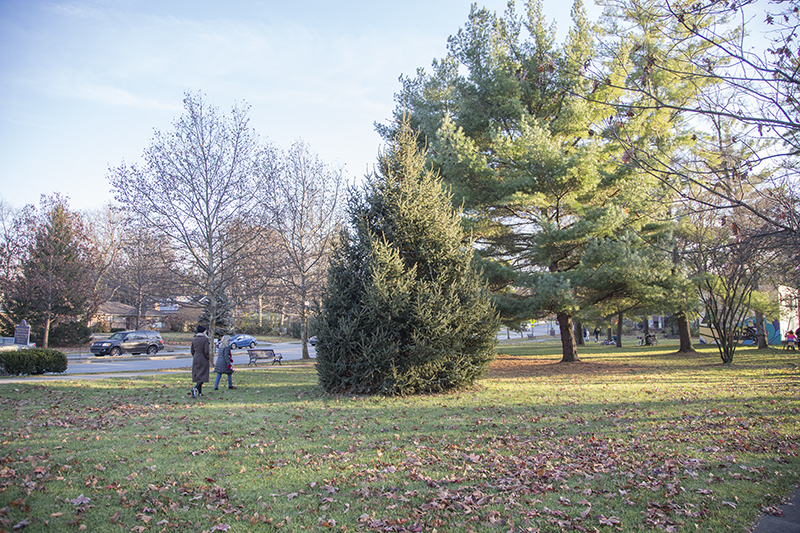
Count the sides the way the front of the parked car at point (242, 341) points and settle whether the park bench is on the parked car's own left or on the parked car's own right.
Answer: on the parked car's own left

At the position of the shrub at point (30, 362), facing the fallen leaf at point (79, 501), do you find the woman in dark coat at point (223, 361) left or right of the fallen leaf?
left

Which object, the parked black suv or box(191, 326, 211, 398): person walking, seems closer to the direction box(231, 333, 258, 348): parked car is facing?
the parked black suv

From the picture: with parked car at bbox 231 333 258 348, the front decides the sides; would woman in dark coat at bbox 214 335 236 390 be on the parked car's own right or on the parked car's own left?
on the parked car's own left

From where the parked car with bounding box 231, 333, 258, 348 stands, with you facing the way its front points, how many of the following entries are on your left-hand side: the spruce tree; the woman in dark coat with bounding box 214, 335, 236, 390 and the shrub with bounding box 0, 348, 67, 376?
3

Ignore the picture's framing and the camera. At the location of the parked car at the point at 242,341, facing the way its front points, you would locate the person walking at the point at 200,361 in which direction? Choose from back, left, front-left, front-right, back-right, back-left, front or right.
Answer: left

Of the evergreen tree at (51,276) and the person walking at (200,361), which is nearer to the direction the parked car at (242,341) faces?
the evergreen tree

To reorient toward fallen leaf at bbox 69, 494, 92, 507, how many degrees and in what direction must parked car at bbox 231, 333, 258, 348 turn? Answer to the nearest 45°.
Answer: approximately 90° to its left

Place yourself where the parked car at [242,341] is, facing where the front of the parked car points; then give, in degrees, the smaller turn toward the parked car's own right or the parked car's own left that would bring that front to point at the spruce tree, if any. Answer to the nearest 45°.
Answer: approximately 90° to the parked car's own left

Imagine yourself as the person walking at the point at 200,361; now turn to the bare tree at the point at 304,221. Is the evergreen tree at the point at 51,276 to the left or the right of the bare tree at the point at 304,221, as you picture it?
left

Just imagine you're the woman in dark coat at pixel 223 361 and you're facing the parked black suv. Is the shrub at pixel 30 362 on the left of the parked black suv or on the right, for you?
left

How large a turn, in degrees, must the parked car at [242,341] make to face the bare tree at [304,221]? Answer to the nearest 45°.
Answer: approximately 90° to its left

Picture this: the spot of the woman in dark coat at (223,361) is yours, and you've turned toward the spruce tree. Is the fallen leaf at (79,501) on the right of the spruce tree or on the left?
right

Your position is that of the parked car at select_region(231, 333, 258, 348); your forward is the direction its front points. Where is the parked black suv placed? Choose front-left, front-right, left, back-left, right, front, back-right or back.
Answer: front-left

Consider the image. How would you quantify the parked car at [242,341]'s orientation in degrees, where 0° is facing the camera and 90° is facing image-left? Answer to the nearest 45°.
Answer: approximately 90°
